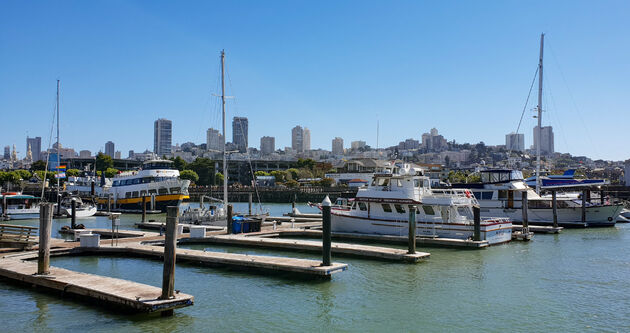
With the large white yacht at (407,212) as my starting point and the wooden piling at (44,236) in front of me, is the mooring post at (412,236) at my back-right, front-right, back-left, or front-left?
front-left

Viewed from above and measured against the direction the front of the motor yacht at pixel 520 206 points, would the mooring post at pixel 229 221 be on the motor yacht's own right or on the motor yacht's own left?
on the motor yacht's own right

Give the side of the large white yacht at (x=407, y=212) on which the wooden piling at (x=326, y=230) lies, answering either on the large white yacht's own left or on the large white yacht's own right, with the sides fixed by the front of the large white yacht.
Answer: on the large white yacht's own left

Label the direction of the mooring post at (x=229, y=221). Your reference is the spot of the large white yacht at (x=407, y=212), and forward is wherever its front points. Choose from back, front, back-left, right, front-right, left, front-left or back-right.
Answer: front-left

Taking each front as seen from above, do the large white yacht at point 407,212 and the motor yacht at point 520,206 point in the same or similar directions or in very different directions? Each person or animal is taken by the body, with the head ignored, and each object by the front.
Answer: very different directions

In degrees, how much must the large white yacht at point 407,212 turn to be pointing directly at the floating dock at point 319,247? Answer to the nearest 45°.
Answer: approximately 90° to its left

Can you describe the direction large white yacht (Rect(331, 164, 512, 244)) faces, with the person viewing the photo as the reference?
facing away from the viewer and to the left of the viewer

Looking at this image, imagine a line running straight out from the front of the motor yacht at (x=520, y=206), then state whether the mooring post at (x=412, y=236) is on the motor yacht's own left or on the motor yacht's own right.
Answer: on the motor yacht's own right

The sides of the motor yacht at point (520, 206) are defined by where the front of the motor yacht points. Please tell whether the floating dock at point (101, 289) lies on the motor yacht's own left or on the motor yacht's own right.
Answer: on the motor yacht's own right

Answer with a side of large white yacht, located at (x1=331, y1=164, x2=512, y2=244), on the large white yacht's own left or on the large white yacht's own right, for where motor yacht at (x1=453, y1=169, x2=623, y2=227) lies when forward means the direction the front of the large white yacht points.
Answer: on the large white yacht's own right
